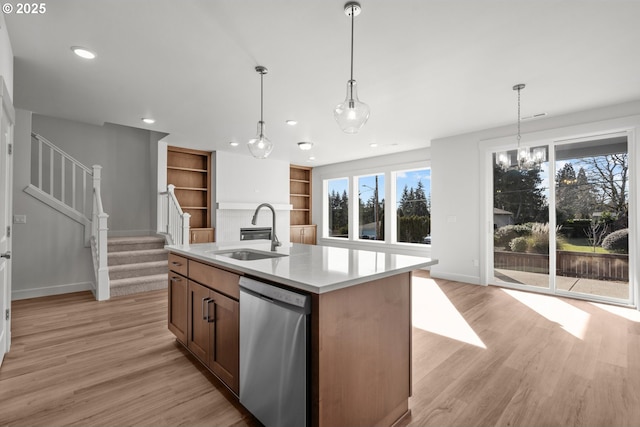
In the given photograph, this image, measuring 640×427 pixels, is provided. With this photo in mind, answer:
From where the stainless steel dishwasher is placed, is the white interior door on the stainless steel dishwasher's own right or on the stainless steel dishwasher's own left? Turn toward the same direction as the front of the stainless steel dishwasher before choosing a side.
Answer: on the stainless steel dishwasher's own right

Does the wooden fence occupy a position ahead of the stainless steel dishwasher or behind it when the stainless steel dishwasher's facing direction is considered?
behind

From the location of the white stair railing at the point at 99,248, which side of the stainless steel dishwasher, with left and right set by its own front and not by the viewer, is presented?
right

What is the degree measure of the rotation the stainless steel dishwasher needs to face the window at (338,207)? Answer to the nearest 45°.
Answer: approximately 135° to its right

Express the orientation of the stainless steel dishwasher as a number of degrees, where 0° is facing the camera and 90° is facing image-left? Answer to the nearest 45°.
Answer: approximately 45°

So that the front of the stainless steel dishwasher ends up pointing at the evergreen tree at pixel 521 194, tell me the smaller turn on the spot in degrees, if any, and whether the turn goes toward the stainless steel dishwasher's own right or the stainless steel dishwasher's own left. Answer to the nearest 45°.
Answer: approximately 180°

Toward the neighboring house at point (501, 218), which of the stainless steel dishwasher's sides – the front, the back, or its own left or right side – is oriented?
back

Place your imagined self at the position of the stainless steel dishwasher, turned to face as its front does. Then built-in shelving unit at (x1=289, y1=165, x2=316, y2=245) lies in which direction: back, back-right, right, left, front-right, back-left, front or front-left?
back-right

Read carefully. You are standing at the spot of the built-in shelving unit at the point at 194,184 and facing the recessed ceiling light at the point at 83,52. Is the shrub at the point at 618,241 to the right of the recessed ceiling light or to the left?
left

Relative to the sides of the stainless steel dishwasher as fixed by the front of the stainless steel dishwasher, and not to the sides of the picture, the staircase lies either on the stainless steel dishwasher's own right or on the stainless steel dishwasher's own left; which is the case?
on the stainless steel dishwasher's own right

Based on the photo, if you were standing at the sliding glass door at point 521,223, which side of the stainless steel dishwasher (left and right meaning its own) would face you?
back

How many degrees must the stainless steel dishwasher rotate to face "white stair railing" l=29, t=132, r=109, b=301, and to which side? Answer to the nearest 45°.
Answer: approximately 90° to its right

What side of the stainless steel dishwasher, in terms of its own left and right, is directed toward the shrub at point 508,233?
back
